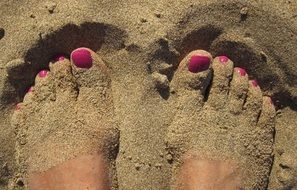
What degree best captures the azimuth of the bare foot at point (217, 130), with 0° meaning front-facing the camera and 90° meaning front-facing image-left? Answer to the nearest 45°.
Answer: approximately 180°

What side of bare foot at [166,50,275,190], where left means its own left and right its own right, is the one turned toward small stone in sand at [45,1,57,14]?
left
